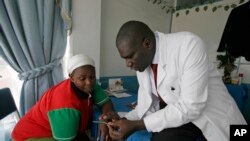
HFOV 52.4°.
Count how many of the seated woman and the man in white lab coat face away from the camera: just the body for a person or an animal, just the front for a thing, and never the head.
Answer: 0

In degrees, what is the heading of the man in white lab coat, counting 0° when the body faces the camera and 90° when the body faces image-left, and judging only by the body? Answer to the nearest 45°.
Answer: approximately 45°

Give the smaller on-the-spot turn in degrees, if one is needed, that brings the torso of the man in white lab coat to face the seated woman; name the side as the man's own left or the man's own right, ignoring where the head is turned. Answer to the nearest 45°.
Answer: approximately 45° to the man's own right

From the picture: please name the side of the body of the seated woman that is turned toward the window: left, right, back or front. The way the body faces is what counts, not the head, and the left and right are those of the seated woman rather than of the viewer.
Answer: back

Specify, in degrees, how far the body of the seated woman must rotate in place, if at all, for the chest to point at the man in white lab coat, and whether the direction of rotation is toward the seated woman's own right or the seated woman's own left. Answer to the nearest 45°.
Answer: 0° — they already face them

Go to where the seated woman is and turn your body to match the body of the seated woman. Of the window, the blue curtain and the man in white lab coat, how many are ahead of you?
1

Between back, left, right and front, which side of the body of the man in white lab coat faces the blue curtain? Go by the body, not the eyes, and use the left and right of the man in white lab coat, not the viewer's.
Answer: right

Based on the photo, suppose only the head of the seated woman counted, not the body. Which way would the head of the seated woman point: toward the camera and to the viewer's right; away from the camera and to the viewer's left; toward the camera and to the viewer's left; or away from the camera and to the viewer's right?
toward the camera and to the viewer's right
